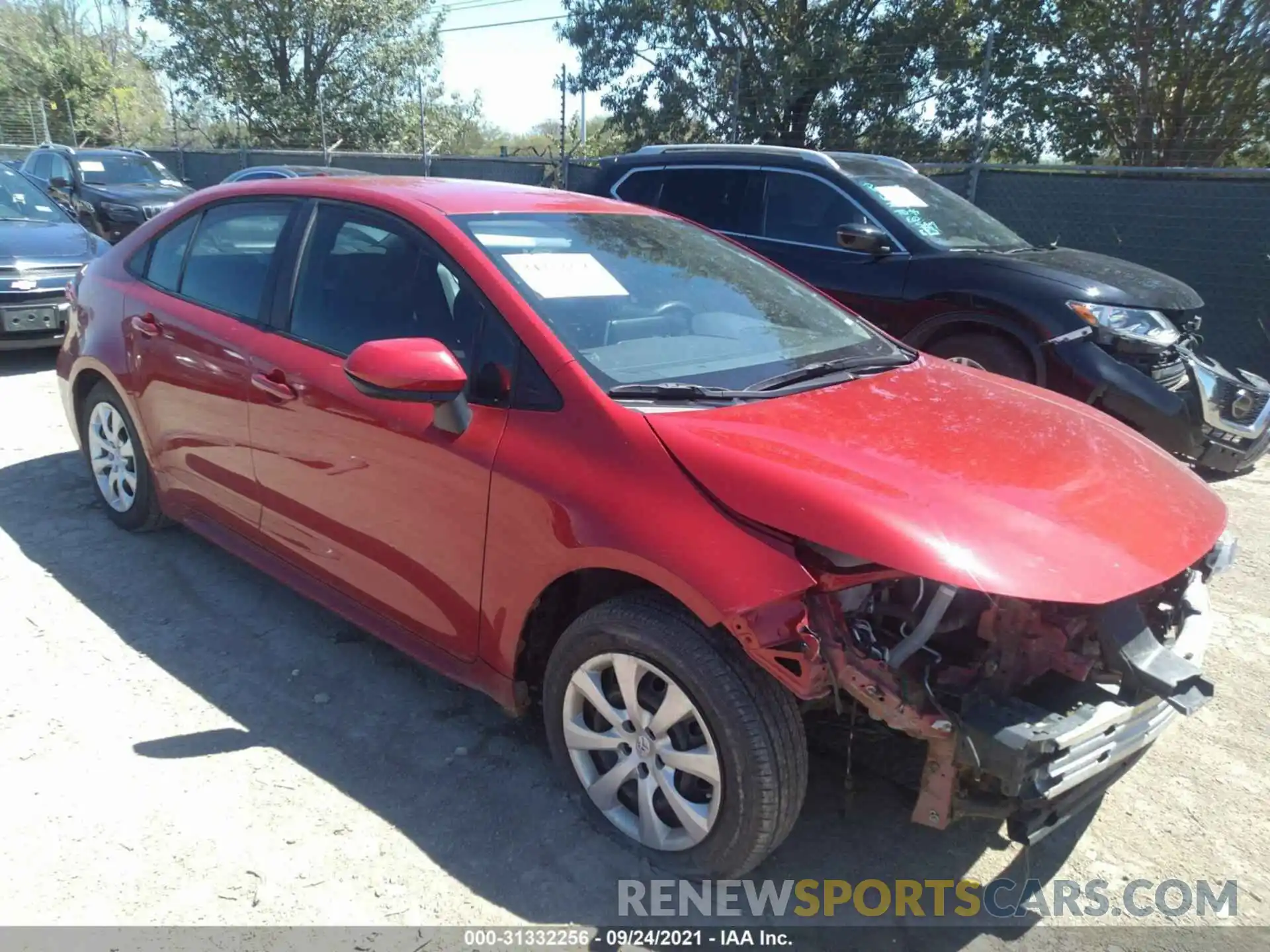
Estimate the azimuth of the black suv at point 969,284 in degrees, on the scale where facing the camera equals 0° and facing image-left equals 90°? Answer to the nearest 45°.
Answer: approximately 315°

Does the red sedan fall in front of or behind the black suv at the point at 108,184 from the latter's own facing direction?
in front

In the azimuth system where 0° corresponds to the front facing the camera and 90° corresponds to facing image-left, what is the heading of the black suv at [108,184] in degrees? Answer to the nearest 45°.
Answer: approximately 315°

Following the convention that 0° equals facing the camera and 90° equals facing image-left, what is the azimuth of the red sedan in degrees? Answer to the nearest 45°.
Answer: approximately 315°

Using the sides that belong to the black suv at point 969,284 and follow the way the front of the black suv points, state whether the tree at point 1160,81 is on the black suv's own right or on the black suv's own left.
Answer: on the black suv's own left

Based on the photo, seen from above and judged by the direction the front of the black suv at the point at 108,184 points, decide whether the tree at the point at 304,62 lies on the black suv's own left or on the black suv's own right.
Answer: on the black suv's own left

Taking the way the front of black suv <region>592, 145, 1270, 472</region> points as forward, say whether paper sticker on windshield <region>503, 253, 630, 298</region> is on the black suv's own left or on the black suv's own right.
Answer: on the black suv's own right

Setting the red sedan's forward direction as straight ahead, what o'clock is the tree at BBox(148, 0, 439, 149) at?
The tree is roughly at 7 o'clock from the red sedan.

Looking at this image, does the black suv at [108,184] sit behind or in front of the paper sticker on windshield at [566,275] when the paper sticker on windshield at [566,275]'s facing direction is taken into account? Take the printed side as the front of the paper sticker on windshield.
behind

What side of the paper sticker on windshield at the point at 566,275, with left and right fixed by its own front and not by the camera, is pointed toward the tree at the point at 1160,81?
left
